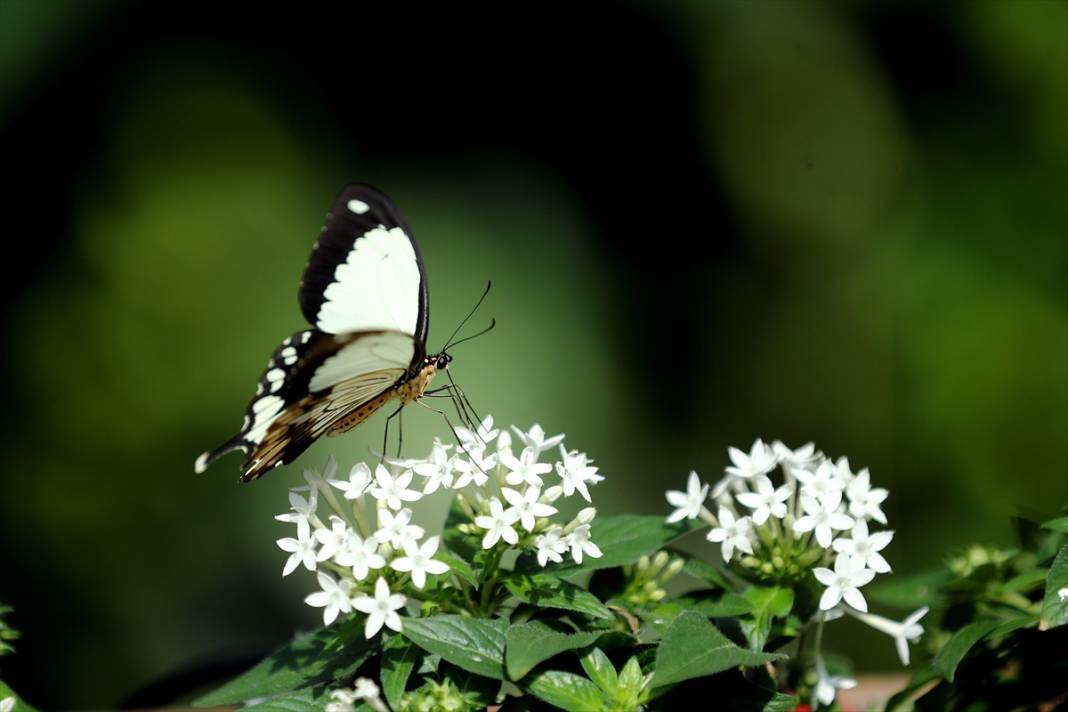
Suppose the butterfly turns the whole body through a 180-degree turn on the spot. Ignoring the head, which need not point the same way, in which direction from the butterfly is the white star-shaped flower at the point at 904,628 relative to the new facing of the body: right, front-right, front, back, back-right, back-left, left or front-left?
back

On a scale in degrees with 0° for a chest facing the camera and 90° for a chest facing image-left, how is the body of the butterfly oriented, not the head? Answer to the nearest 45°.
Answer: approximately 270°

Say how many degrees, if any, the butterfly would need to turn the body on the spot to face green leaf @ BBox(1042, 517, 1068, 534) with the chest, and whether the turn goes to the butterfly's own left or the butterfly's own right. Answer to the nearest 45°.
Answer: approximately 45° to the butterfly's own right
